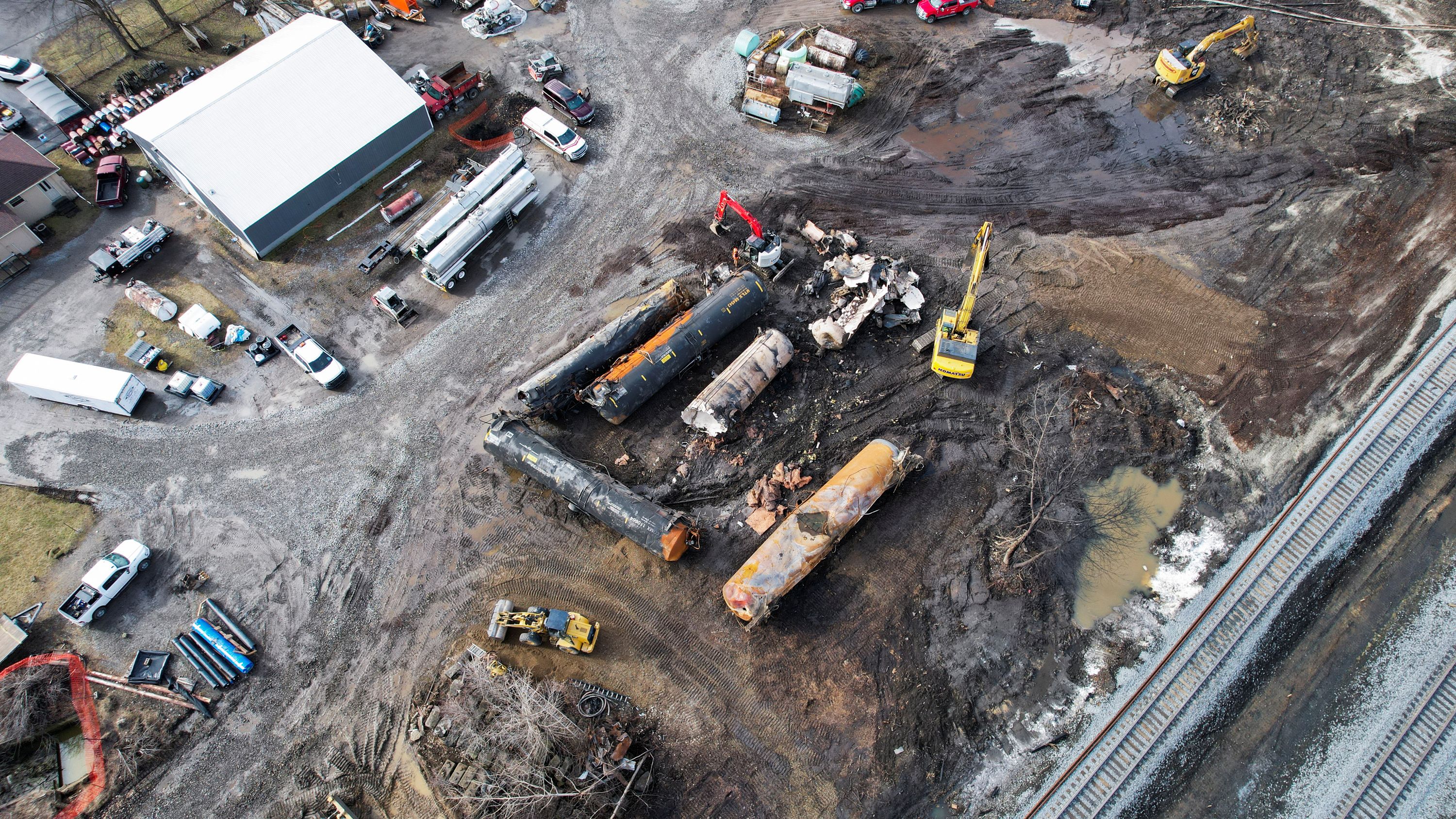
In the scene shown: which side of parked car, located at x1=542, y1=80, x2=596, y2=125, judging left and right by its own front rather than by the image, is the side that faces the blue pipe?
right

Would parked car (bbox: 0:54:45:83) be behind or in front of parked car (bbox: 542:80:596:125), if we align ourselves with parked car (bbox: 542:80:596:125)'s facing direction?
behind

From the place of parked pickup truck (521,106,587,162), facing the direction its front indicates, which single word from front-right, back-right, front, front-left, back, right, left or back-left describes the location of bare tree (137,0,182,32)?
back

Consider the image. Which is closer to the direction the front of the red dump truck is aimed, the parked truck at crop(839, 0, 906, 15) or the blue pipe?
the blue pipe

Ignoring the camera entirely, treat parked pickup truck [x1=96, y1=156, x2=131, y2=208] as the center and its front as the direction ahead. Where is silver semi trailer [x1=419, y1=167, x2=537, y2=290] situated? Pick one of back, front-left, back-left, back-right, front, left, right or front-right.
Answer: back-right

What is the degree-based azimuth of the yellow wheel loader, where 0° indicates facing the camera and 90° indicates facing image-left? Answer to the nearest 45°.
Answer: approximately 90°

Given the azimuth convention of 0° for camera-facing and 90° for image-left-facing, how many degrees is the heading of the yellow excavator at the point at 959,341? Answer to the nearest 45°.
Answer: approximately 180°

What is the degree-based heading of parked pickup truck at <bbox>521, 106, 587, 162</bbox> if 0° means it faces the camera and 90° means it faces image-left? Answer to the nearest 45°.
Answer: approximately 315°

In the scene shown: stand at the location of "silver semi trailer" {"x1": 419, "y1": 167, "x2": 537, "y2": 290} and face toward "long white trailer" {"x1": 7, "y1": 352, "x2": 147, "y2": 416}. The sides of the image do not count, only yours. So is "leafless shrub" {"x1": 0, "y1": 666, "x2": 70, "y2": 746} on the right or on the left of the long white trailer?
left

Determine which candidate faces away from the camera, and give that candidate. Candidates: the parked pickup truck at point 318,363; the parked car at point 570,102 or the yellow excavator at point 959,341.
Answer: the yellow excavator

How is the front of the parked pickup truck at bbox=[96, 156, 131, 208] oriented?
away from the camera

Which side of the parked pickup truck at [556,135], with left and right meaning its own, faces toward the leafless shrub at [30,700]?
right

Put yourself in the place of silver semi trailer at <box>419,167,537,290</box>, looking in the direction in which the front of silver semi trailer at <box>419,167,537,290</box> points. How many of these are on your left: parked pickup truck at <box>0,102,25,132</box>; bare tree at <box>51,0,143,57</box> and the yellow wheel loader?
2

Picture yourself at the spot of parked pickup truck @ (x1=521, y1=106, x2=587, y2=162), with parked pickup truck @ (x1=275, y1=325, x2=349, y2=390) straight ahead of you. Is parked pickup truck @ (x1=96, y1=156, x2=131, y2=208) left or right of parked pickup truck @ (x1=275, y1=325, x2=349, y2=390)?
right

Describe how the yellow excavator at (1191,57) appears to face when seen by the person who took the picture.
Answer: facing away from the viewer and to the right of the viewer
